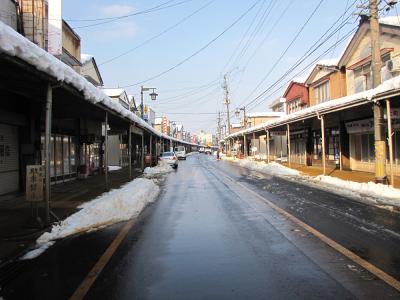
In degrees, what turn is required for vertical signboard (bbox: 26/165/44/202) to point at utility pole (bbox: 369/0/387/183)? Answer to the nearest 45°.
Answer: approximately 90° to its left

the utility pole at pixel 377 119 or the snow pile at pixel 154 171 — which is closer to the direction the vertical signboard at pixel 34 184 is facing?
the utility pole

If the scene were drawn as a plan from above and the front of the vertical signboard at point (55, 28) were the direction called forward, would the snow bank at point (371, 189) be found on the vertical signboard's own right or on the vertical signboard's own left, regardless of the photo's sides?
on the vertical signboard's own left

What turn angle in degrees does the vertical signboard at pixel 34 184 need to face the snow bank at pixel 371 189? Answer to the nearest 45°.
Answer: approximately 90° to its left

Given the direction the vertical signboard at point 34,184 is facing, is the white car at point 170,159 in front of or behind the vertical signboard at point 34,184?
behind

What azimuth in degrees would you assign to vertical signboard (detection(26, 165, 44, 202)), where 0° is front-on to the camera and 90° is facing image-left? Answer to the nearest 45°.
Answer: approximately 0°

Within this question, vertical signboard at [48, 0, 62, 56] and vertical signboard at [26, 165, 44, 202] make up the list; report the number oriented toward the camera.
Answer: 2

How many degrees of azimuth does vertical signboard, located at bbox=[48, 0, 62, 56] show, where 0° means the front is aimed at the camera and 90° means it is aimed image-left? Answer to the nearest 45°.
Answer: approximately 0°
